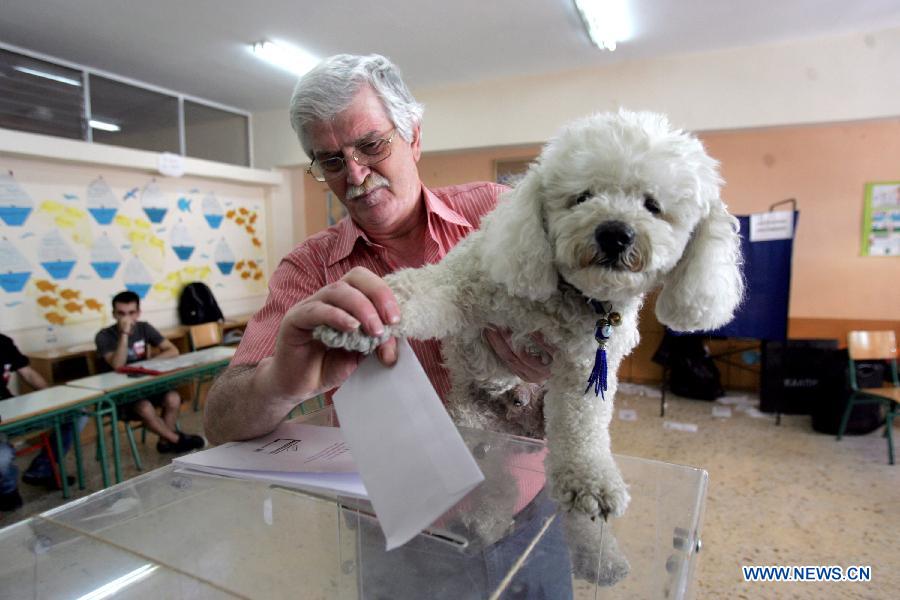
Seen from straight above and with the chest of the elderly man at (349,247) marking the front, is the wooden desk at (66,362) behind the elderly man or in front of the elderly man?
behind

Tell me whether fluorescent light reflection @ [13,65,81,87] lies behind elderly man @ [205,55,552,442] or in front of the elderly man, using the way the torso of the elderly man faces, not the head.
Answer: behind

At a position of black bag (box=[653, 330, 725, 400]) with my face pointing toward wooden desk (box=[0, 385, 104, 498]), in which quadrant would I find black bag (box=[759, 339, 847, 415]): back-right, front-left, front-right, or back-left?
back-left

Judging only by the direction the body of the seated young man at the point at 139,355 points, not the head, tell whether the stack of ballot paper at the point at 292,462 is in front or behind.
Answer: in front

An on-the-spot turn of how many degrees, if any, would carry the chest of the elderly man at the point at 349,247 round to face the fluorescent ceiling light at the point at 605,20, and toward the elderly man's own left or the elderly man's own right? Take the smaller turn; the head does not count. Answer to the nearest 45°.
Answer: approximately 135° to the elderly man's own left

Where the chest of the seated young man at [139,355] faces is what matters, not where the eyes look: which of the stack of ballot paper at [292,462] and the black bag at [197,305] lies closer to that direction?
the stack of ballot paper

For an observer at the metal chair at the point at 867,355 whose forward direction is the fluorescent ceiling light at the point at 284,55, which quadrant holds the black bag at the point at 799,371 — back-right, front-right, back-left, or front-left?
front-right

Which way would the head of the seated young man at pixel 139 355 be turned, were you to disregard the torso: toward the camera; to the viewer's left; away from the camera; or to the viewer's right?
toward the camera

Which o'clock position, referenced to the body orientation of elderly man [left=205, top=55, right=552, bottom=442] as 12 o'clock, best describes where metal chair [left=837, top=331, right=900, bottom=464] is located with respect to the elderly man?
The metal chair is roughly at 8 o'clock from the elderly man.

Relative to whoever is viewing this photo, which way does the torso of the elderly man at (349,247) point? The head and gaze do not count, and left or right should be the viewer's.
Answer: facing the viewer

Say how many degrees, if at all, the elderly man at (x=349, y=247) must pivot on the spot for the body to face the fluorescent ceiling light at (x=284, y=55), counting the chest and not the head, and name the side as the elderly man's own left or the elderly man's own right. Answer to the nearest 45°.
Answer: approximately 180°

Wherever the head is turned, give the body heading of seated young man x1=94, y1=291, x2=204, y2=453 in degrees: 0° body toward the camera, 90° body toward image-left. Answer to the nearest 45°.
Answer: approximately 315°

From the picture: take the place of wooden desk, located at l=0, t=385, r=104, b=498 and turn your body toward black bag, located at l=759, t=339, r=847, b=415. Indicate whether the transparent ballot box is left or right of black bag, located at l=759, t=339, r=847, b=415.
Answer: right
